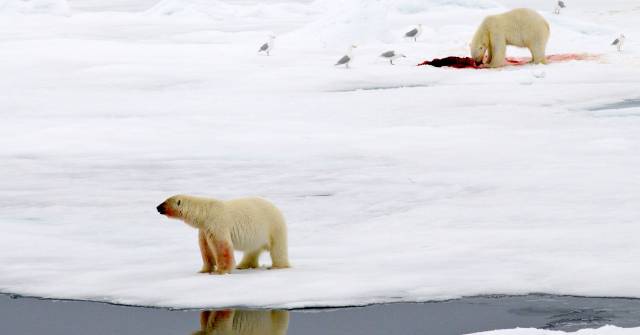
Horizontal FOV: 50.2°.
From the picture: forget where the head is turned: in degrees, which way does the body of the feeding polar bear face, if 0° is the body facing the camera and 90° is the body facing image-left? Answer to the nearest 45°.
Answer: approximately 90°

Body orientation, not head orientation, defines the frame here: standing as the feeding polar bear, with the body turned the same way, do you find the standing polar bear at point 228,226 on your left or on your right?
on your left

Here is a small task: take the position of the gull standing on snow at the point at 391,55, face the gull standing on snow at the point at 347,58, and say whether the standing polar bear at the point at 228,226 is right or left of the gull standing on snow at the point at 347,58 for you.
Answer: left

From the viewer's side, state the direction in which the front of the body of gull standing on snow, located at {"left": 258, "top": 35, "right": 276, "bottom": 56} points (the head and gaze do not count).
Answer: to the viewer's right

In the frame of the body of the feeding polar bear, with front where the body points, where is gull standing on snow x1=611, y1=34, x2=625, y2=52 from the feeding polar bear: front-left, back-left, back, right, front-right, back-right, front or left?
back-right
